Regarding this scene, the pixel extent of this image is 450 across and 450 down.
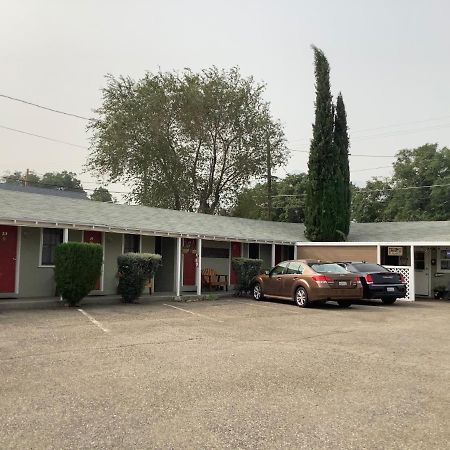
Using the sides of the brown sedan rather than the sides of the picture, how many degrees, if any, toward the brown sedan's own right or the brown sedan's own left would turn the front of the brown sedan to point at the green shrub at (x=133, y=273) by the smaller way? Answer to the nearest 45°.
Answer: approximately 45° to the brown sedan's own left

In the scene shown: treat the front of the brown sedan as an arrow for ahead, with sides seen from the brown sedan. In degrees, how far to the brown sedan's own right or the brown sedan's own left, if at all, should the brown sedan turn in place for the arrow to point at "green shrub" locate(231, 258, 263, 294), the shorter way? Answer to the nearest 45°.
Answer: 0° — it already faces it

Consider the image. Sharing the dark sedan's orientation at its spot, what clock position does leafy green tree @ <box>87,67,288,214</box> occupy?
The leafy green tree is roughly at 12 o'clock from the dark sedan.

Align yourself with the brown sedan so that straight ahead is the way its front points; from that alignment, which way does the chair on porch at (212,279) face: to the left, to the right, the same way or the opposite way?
the opposite way

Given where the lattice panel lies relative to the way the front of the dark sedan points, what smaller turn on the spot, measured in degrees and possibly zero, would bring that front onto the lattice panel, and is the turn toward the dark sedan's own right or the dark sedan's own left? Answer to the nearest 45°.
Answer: approximately 90° to the dark sedan's own right

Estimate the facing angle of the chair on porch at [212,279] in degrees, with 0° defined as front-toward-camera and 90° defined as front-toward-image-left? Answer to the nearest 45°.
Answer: approximately 315°

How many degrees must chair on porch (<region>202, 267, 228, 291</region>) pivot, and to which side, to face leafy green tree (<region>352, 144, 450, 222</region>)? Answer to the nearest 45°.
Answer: approximately 90° to its left

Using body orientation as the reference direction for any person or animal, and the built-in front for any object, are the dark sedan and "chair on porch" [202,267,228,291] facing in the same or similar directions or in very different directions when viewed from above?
very different directions

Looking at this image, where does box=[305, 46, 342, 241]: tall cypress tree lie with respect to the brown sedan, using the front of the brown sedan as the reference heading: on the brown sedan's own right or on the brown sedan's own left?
on the brown sedan's own right

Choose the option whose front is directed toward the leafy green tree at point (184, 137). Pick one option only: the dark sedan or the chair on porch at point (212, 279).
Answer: the dark sedan

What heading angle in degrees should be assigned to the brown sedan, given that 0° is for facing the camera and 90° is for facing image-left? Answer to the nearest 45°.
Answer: approximately 135°
